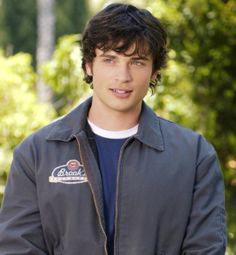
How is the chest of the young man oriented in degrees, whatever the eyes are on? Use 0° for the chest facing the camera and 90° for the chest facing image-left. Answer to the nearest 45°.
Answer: approximately 0°
